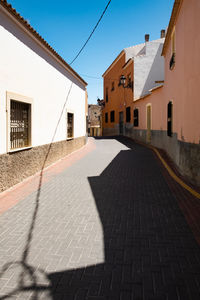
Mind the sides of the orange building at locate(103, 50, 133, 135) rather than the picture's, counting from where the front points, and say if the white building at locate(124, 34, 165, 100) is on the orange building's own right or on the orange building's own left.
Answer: on the orange building's own left

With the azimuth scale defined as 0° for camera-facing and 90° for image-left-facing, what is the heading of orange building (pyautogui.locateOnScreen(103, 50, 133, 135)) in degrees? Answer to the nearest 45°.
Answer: approximately 45°
